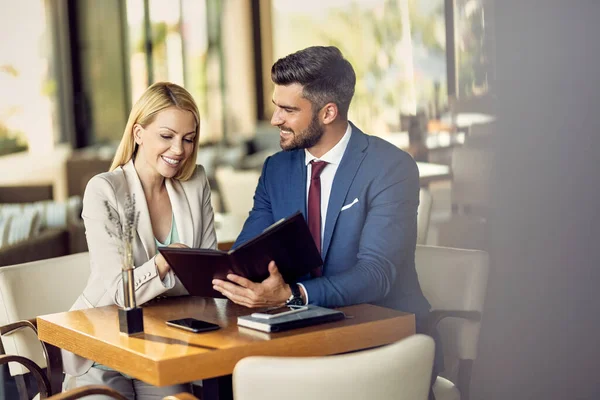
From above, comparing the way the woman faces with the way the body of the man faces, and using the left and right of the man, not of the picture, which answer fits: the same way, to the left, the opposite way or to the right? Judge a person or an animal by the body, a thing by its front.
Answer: to the left

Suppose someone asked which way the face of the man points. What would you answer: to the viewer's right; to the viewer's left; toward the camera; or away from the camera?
to the viewer's left

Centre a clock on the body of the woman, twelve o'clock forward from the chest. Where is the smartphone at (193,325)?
The smartphone is roughly at 1 o'clock from the woman.

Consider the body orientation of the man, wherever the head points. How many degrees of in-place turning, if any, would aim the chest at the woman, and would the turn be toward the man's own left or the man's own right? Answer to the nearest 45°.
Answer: approximately 45° to the man's own right

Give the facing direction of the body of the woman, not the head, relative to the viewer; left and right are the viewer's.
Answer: facing the viewer and to the right of the viewer

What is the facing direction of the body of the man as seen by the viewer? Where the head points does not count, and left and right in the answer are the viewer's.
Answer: facing the viewer and to the left of the viewer

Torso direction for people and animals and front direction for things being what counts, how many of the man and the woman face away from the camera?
0

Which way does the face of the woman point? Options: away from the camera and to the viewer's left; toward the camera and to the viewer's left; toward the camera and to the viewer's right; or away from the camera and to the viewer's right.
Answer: toward the camera and to the viewer's right
